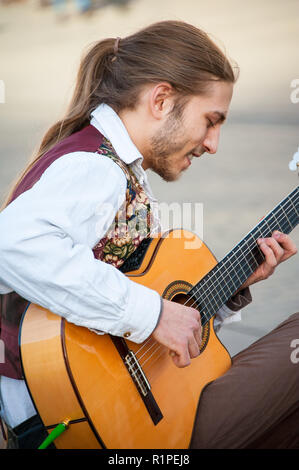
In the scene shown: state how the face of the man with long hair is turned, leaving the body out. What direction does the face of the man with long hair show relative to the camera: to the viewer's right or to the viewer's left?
to the viewer's right

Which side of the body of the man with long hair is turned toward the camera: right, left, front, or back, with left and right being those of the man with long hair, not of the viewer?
right
